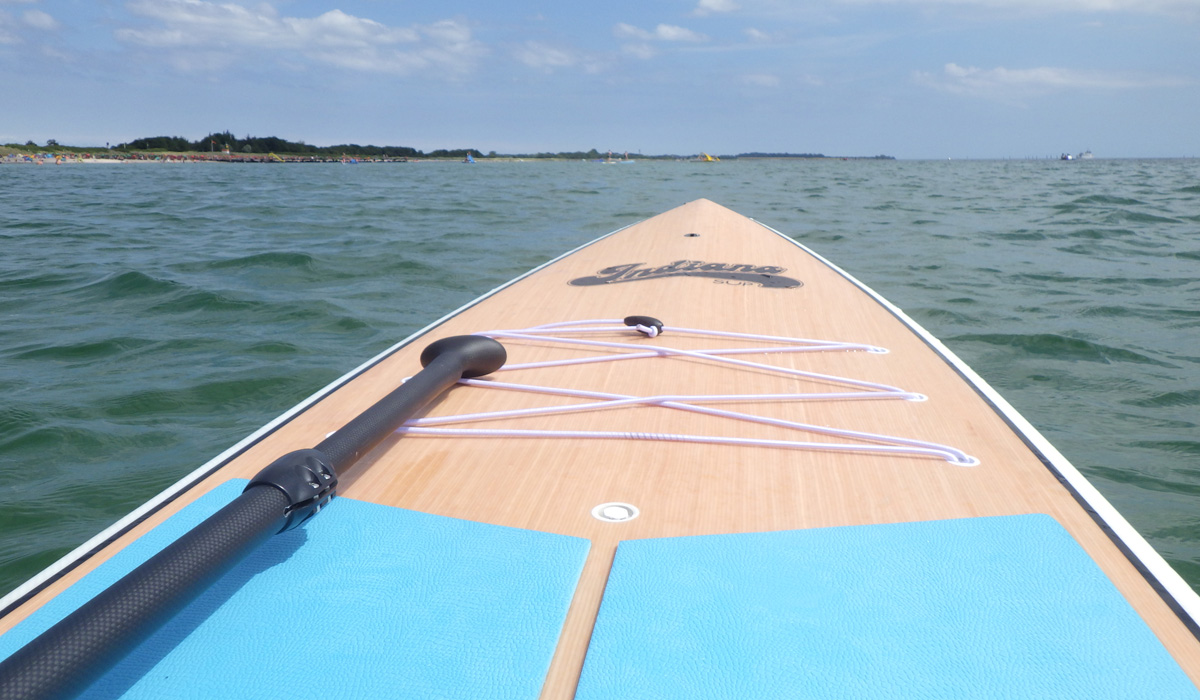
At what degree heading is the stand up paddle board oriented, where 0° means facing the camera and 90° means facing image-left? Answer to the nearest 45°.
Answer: approximately 180°
